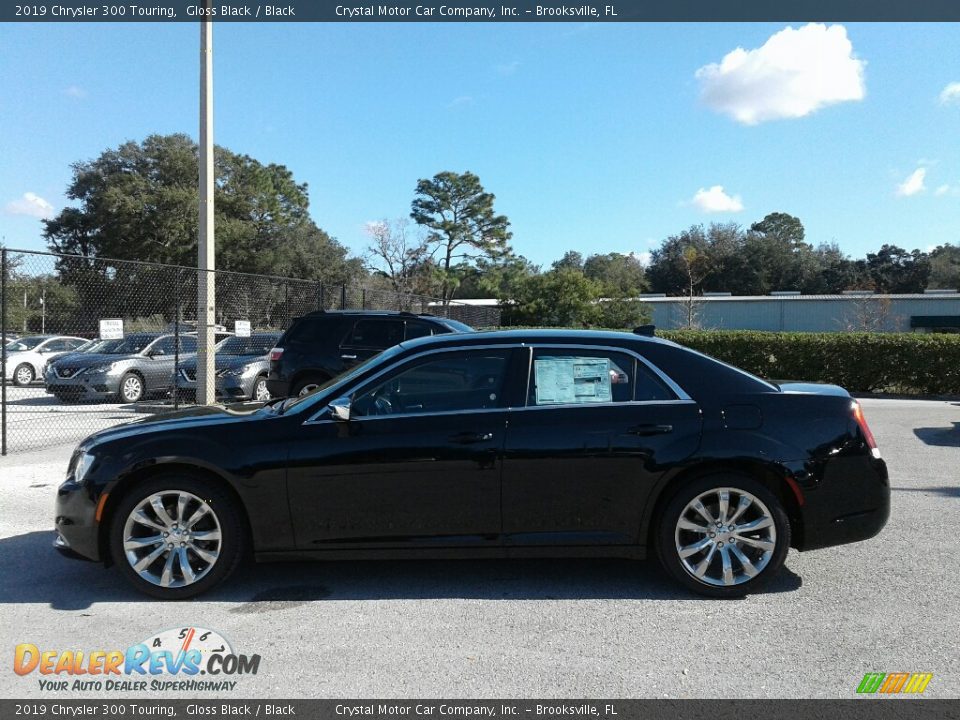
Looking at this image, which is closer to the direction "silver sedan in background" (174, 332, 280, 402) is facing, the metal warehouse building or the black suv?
the black suv

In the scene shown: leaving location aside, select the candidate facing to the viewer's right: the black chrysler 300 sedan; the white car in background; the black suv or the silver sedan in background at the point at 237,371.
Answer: the black suv

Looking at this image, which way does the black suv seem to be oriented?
to the viewer's right

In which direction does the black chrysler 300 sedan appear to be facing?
to the viewer's left

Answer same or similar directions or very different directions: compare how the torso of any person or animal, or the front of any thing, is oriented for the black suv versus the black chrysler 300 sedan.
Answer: very different directions

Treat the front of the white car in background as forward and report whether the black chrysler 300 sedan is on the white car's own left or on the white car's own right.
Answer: on the white car's own left

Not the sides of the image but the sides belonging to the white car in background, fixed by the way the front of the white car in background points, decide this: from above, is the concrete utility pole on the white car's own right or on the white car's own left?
on the white car's own left

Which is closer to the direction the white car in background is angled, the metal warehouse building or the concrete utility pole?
the concrete utility pole

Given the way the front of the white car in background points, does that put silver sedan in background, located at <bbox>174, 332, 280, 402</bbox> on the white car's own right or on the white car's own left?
on the white car's own left

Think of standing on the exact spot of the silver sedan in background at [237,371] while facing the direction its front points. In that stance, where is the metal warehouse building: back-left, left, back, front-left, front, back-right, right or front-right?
back

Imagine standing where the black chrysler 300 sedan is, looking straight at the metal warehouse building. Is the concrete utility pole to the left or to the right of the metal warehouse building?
left

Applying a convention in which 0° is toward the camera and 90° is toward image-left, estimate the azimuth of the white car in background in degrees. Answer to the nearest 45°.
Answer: approximately 45°
